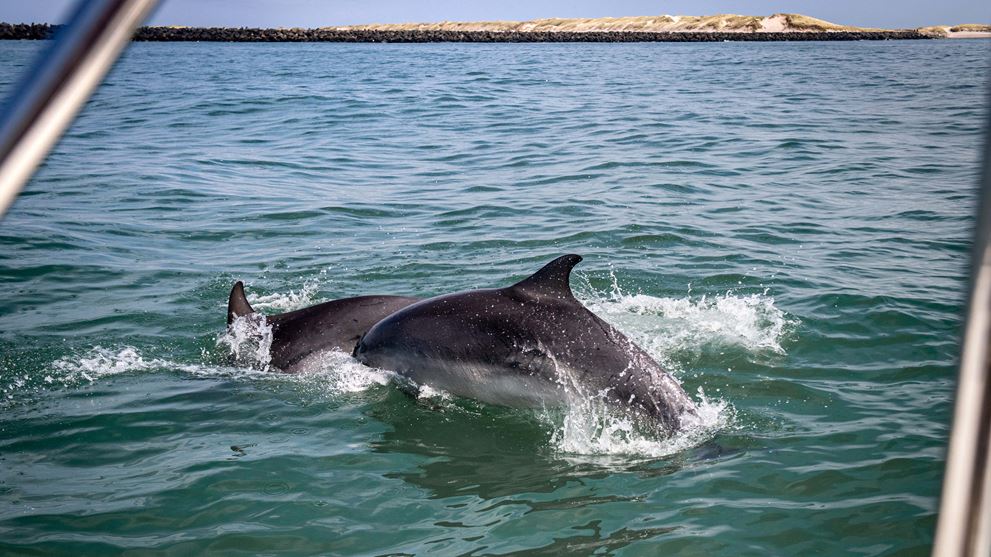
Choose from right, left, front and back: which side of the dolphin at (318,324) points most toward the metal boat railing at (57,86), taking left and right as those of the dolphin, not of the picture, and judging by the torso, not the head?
right

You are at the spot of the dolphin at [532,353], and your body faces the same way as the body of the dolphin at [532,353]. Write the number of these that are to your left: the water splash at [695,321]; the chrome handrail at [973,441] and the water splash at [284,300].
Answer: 1

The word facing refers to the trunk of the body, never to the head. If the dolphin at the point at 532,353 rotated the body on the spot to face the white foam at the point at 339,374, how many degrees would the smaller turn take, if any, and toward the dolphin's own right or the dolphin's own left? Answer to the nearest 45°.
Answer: approximately 45° to the dolphin's own right

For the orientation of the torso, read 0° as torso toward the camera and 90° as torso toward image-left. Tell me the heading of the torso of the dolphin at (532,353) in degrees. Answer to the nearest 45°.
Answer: approximately 90°

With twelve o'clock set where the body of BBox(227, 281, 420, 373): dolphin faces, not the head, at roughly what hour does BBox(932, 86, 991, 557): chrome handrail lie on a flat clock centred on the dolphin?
The chrome handrail is roughly at 3 o'clock from the dolphin.

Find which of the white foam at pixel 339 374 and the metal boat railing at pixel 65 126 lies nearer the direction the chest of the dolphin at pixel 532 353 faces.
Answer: the white foam

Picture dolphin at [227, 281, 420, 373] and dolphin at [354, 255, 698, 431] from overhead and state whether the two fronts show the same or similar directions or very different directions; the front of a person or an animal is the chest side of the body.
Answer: very different directions

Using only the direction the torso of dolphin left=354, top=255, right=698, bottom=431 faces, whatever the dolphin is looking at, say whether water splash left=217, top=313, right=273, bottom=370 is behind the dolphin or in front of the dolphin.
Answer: in front

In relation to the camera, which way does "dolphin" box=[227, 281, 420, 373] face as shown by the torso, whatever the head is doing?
to the viewer's right

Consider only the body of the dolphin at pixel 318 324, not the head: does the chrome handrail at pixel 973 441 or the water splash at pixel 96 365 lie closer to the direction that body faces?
the chrome handrail
